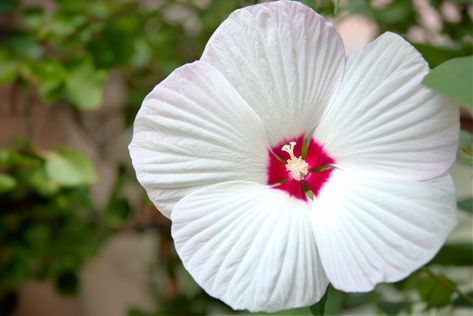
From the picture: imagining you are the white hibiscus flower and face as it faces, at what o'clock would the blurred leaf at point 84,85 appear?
The blurred leaf is roughly at 5 o'clock from the white hibiscus flower.

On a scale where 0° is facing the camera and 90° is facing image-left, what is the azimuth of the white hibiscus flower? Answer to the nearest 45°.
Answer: approximately 0°

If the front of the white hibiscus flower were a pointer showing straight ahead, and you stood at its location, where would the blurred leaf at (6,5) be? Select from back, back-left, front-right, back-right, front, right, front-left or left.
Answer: back-right

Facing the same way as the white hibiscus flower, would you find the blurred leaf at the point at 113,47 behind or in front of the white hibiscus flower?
behind

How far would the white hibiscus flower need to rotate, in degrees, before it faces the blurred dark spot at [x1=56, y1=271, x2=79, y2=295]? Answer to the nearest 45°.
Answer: approximately 135° to its right

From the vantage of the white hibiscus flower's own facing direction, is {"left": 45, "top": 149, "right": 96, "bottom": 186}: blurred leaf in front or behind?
behind

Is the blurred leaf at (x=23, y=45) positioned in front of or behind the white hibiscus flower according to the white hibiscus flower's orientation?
behind
